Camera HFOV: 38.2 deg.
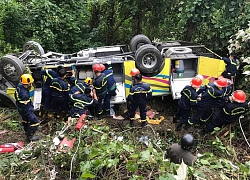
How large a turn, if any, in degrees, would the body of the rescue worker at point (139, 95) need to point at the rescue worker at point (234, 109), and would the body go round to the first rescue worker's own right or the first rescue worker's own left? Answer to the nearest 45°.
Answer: approximately 90° to the first rescue worker's own right

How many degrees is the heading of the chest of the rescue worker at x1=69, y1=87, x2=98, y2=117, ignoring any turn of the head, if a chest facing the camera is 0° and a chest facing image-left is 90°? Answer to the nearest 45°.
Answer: approximately 225°

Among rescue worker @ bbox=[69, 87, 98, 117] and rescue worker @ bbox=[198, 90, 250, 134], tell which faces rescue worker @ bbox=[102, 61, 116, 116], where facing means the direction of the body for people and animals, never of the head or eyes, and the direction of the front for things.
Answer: rescue worker @ bbox=[69, 87, 98, 117]

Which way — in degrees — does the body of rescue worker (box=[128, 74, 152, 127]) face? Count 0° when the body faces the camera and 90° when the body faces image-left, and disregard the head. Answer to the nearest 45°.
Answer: approximately 180°

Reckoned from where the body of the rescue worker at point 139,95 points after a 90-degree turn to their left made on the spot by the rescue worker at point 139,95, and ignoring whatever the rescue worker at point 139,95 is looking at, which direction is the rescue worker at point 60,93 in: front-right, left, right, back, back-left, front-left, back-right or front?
front

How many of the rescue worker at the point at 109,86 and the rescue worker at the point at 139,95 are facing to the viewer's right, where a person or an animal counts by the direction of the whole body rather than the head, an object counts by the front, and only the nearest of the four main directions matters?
0

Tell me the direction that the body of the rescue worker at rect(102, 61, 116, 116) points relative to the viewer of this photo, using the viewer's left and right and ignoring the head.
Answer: facing away from the viewer and to the left of the viewer

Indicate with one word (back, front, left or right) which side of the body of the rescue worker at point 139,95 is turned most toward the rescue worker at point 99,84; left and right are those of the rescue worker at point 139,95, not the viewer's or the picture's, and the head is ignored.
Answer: left

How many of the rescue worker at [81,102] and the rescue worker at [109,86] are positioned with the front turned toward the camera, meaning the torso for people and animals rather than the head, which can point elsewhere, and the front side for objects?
0

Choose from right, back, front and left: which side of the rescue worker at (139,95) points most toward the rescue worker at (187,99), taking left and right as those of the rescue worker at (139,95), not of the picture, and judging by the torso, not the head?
right
